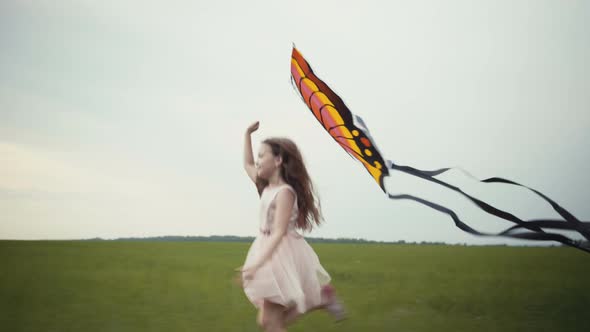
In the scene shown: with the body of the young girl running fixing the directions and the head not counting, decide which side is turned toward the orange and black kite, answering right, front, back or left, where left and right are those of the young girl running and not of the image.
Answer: back

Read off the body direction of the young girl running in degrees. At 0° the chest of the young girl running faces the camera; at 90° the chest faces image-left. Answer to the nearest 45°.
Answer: approximately 90°
